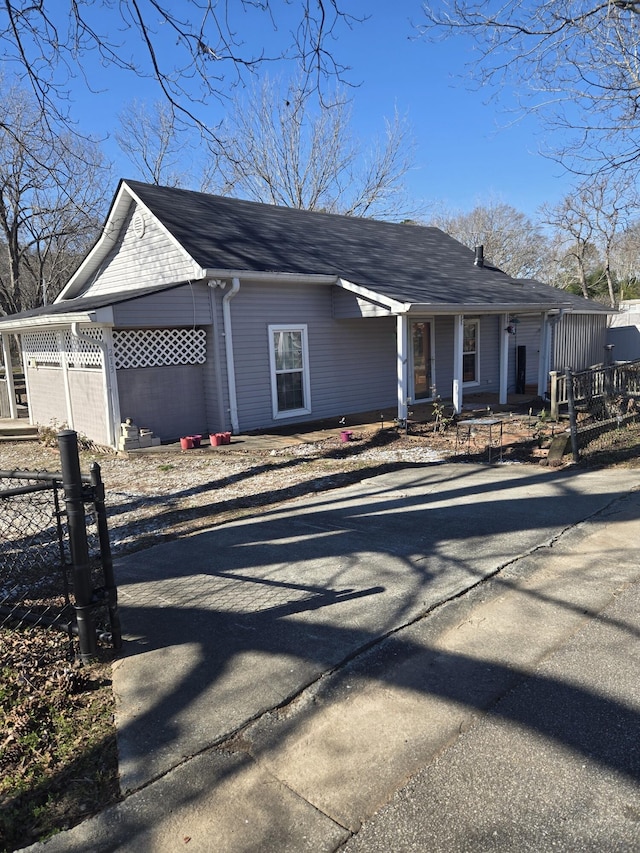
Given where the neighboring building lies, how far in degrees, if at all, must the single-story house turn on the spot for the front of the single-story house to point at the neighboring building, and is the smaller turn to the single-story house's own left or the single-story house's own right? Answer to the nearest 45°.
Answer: approximately 90° to the single-story house's own left

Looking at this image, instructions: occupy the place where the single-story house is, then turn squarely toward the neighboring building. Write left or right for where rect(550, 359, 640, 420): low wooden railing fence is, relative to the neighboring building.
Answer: right

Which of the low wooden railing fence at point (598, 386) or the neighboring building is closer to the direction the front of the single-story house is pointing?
the low wooden railing fence

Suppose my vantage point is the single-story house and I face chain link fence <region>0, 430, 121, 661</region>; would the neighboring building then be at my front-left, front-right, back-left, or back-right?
back-left

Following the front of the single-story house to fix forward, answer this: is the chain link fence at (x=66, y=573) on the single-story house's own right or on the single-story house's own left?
on the single-story house's own right

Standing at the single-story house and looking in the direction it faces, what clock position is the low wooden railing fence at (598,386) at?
The low wooden railing fence is roughly at 11 o'clock from the single-story house.

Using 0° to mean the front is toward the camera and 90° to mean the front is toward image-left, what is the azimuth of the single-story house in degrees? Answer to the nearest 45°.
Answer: approximately 315°
